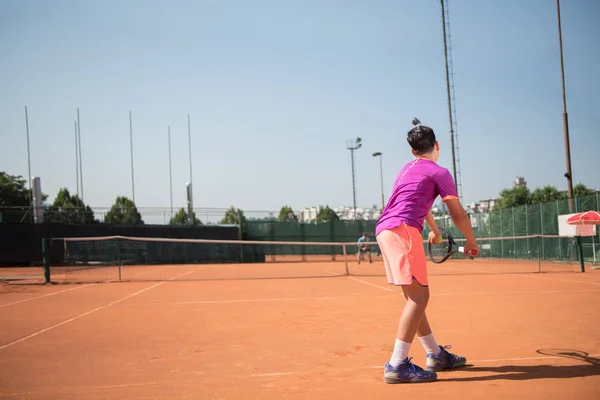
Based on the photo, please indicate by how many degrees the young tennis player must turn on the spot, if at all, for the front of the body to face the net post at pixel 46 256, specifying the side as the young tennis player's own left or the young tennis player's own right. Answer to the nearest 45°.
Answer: approximately 90° to the young tennis player's own left

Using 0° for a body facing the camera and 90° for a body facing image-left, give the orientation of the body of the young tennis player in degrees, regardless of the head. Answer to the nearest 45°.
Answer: approximately 225°

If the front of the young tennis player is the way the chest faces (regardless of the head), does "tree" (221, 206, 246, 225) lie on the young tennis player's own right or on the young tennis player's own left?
on the young tennis player's own left

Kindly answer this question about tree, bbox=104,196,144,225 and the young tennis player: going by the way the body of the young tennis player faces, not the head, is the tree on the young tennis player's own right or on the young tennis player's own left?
on the young tennis player's own left

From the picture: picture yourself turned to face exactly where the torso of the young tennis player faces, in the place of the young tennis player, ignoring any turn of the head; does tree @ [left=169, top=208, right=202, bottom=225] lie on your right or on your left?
on your left
